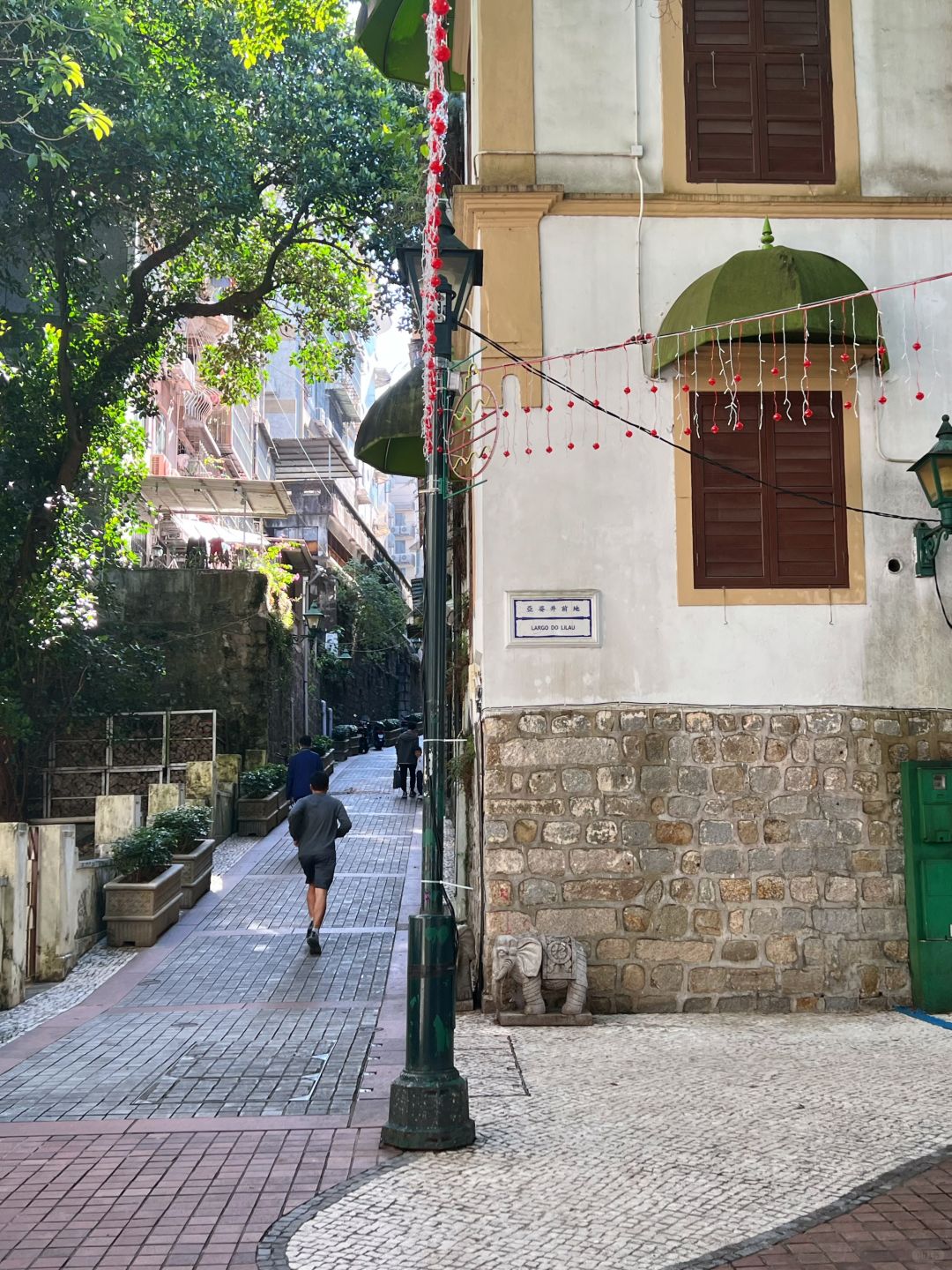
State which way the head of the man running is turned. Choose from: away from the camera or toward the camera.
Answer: away from the camera

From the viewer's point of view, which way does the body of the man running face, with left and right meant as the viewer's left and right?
facing away from the viewer

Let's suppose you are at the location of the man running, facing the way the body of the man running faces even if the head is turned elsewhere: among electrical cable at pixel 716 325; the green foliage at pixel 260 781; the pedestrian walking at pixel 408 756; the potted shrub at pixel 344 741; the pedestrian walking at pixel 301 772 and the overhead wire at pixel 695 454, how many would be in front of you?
4

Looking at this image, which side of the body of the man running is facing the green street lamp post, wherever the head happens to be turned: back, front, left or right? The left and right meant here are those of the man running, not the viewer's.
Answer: back

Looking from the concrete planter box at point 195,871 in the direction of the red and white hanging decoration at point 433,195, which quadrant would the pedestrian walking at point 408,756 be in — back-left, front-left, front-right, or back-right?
back-left

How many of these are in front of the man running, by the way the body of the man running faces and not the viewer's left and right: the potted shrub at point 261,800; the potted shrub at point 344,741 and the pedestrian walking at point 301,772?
3

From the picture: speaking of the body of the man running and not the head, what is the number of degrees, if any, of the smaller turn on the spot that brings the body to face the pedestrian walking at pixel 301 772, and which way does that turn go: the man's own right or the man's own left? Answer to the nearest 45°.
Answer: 0° — they already face them

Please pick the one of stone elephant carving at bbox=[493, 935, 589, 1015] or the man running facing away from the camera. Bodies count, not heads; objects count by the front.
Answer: the man running

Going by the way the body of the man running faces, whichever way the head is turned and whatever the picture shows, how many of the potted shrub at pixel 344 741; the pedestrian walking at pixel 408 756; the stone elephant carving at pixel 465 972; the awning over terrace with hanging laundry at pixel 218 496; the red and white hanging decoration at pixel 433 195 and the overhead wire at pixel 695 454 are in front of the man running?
3

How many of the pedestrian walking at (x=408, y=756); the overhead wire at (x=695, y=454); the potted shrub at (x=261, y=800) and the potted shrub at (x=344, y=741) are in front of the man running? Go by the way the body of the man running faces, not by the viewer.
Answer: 3

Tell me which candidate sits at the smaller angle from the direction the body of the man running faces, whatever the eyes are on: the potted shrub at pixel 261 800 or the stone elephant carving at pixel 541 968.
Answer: the potted shrub
